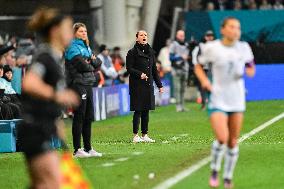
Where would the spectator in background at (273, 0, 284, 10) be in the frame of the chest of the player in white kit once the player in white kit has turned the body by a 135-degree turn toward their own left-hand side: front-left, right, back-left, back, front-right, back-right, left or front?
front-left

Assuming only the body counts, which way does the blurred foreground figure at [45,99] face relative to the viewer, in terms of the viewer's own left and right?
facing to the right of the viewer

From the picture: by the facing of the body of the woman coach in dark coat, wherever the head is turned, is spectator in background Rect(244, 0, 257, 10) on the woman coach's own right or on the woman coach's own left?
on the woman coach's own left

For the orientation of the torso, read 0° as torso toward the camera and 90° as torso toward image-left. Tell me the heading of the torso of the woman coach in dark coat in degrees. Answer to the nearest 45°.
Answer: approximately 315°

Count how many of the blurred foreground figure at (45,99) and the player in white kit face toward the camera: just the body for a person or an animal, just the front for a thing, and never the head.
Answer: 1

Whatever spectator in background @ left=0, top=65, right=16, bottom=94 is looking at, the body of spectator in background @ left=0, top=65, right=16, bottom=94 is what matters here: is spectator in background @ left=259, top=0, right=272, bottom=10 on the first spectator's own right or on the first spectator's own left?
on the first spectator's own left
